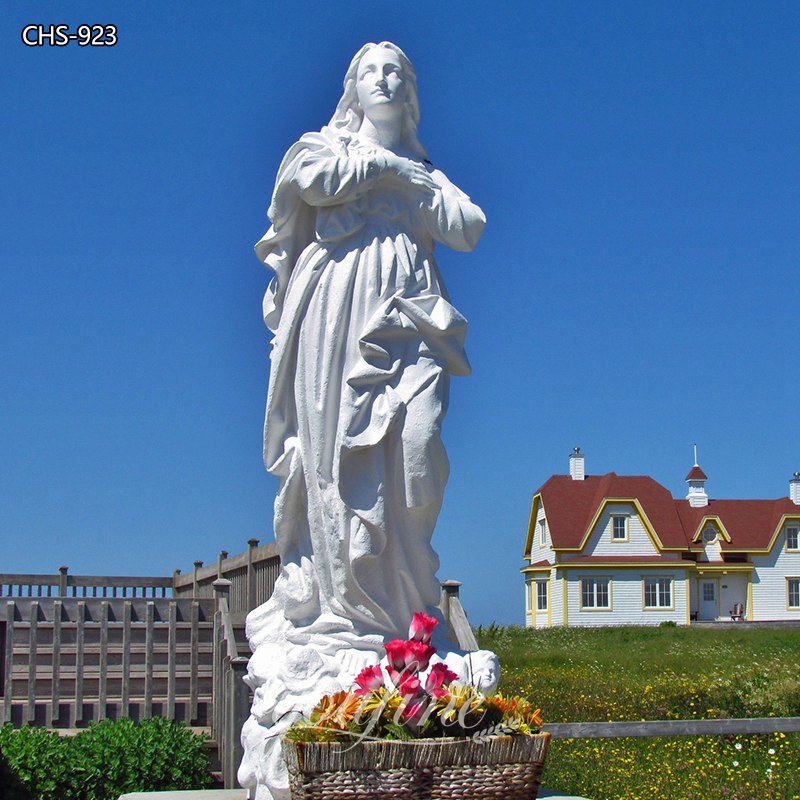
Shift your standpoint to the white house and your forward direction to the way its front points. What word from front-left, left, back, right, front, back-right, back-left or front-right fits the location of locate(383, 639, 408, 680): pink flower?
front

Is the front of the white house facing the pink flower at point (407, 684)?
yes

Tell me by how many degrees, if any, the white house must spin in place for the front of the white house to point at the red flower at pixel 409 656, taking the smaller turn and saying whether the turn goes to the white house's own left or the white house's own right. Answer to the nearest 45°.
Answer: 0° — it already faces it

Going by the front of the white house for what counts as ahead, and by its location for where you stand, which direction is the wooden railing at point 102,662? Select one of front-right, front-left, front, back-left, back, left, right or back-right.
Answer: front

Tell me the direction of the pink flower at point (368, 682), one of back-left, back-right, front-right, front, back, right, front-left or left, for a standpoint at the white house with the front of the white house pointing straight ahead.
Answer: front

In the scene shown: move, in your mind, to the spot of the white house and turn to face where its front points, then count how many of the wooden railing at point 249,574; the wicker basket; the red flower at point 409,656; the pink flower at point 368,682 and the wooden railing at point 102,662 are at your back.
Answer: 0

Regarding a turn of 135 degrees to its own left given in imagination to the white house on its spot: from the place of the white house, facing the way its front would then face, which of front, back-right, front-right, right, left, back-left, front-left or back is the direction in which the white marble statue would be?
back-right

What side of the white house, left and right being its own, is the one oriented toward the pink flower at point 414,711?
front

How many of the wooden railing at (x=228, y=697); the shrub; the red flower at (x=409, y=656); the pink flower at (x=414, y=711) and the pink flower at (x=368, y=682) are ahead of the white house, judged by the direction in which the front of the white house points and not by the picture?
5

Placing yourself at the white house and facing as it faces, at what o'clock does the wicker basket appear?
The wicker basket is roughly at 12 o'clock from the white house.

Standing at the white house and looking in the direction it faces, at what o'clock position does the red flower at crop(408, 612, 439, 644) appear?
The red flower is roughly at 12 o'clock from the white house.

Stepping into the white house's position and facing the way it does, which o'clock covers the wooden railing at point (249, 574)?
The wooden railing is roughly at 12 o'clock from the white house.

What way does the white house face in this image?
toward the camera

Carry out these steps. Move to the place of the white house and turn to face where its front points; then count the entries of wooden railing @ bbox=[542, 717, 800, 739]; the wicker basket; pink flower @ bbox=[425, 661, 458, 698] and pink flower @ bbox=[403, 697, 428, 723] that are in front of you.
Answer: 4

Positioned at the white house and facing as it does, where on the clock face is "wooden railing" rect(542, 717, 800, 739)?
The wooden railing is roughly at 12 o'clock from the white house.

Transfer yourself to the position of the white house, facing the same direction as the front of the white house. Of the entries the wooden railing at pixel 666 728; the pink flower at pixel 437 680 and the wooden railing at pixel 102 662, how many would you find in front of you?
3

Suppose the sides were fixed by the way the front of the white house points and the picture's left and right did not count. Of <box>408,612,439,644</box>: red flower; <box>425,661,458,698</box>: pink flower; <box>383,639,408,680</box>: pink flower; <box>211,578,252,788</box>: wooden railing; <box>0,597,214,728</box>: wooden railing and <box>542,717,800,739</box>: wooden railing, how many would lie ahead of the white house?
6
